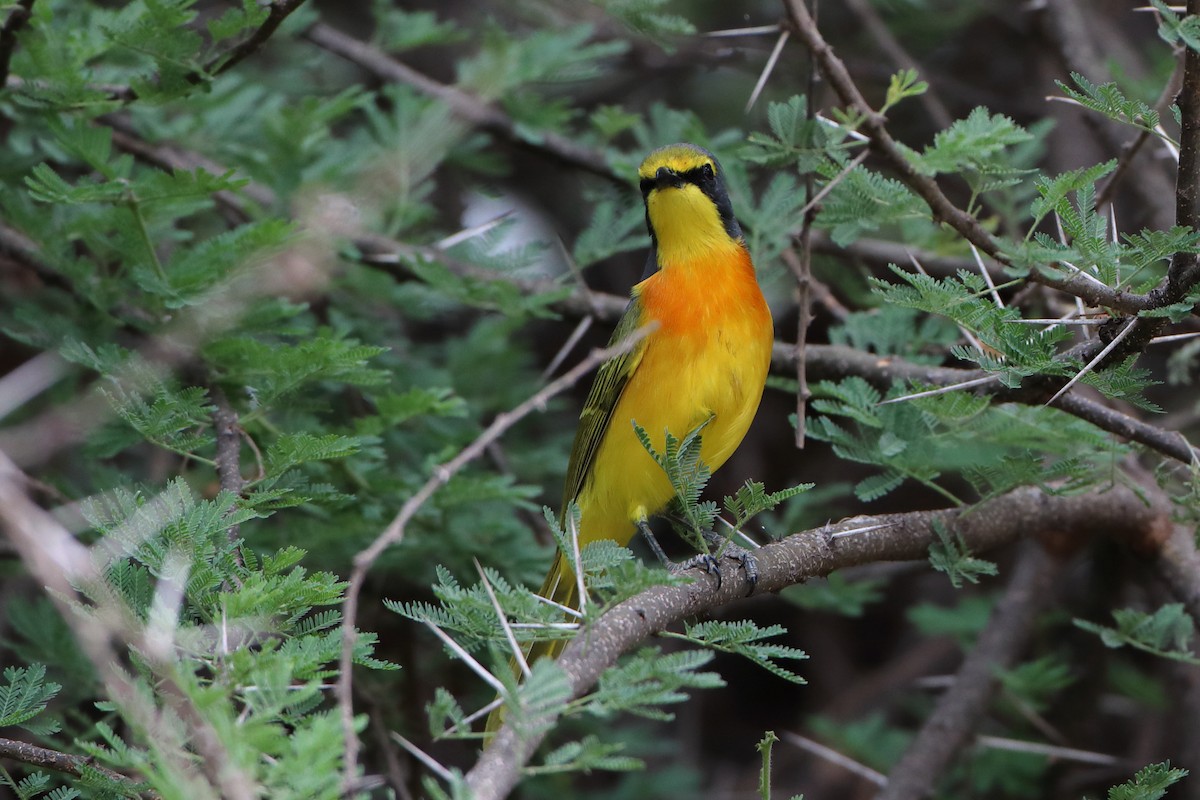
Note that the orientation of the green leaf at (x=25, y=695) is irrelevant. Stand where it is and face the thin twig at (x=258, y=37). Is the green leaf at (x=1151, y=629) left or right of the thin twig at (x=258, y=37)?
right

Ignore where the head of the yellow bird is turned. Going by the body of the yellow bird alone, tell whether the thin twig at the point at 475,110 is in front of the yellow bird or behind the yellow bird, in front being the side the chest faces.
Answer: behind

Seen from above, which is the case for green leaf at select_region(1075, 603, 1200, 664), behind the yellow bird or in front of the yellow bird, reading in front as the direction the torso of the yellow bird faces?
in front

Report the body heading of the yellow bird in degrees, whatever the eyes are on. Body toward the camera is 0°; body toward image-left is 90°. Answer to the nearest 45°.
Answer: approximately 315°
